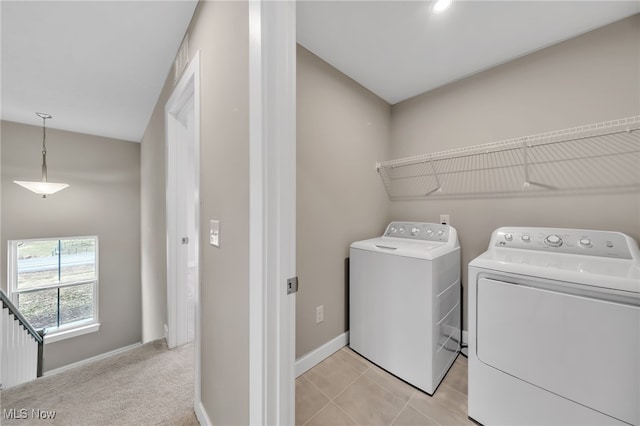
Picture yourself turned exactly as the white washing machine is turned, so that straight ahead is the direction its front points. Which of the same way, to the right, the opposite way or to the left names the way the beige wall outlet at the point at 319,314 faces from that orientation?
to the left

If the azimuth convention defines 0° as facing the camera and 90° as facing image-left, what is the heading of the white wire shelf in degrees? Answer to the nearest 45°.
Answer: approximately 45°

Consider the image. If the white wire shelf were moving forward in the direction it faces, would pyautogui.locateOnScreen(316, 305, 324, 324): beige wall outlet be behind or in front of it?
in front

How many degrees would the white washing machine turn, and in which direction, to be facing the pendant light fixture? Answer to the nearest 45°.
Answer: approximately 45° to its right

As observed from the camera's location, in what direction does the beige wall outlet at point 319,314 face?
facing the viewer and to the right of the viewer

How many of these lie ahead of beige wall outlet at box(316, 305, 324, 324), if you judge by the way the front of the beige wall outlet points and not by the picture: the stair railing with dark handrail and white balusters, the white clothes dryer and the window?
1

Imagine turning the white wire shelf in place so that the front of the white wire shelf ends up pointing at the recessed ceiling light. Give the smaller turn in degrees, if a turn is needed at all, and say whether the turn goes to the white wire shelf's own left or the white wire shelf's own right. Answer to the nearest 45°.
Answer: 0° — it already faces it

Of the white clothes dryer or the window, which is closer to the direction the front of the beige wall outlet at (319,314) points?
the white clothes dryer

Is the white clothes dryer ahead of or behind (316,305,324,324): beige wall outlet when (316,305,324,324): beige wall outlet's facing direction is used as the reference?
ahead
